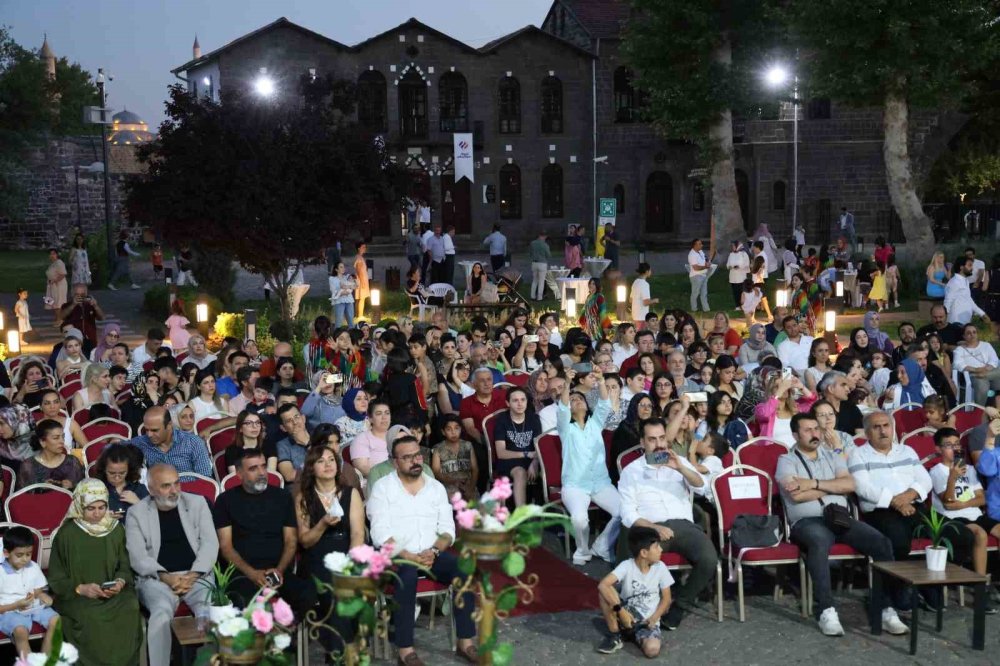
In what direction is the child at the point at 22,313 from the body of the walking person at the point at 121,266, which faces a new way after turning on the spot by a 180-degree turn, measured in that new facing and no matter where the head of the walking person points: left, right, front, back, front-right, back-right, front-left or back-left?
left

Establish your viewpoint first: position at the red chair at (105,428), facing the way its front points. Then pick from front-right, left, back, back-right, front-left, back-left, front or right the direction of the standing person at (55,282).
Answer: back

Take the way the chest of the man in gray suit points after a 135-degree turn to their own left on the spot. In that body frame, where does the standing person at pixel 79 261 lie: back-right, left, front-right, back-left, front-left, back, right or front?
front-left

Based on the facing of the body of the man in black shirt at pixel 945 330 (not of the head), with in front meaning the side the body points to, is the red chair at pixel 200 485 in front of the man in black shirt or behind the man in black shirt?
in front

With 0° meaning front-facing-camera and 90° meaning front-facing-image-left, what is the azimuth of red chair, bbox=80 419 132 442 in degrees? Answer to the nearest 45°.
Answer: approximately 0°
